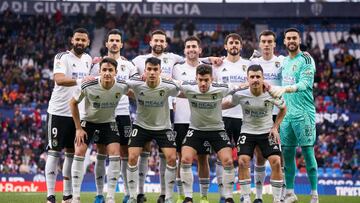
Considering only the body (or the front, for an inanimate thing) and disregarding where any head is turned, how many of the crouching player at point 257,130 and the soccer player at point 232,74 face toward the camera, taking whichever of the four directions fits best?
2

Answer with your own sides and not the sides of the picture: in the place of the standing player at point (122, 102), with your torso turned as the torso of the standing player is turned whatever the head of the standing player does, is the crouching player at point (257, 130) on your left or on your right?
on your left

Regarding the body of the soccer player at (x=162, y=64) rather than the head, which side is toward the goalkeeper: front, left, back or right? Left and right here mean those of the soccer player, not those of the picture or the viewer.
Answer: left

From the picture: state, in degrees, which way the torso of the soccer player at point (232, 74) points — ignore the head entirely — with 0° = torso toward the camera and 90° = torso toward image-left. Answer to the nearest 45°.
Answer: approximately 0°

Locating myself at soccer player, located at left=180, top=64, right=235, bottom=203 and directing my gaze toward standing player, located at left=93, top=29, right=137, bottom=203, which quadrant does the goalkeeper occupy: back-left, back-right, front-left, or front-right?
back-right

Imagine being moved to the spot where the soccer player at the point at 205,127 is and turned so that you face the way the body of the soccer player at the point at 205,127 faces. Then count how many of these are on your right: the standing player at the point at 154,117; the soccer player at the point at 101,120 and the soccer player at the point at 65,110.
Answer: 3

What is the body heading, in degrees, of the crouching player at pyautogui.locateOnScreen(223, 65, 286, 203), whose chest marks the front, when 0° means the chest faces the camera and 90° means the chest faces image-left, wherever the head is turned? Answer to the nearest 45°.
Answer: approximately 0°
